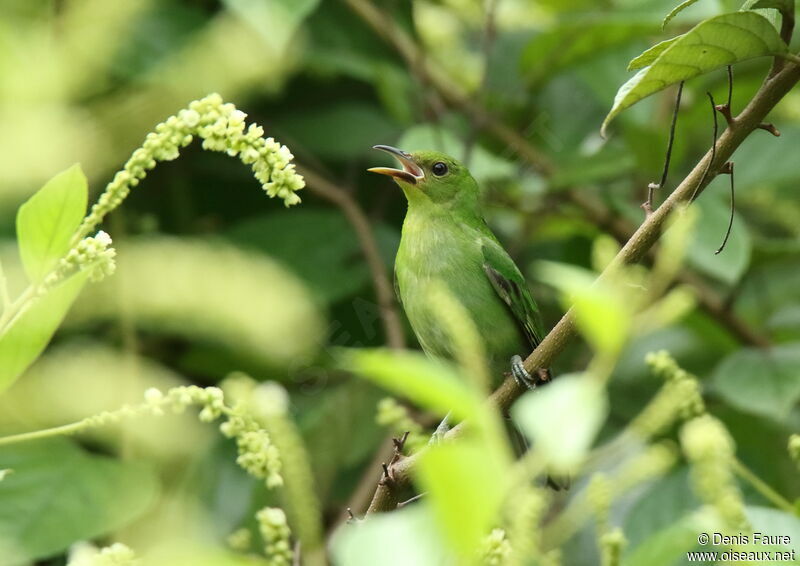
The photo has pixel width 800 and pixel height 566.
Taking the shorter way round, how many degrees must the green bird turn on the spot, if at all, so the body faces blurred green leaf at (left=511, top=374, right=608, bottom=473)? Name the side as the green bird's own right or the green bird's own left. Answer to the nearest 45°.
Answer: approximately 45° to the green bird's own left

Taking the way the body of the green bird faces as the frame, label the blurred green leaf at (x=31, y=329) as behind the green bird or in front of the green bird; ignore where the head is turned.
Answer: in front

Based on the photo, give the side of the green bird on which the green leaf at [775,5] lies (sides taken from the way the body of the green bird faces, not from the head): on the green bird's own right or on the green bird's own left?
on the green bird's own left

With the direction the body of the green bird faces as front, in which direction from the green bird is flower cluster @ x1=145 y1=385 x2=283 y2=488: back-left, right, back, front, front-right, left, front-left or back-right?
front-right

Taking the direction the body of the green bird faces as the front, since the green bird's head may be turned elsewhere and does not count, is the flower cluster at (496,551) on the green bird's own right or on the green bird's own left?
on the green bird's own left

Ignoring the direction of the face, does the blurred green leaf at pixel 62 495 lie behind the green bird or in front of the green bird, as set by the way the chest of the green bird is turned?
in front

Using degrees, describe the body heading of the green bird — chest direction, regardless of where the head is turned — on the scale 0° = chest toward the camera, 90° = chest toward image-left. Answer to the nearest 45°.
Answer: approximately 45°
